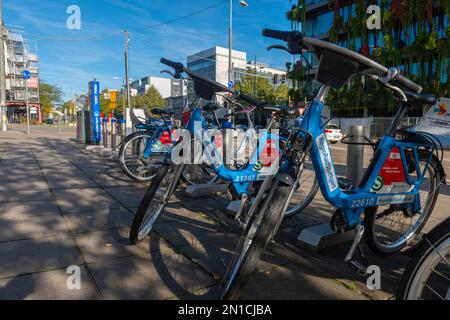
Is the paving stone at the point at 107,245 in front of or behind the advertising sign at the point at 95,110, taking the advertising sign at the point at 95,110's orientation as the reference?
in front

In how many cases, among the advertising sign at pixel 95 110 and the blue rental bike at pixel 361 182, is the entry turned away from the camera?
0

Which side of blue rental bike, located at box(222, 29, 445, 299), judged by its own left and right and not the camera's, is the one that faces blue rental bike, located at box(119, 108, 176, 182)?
right

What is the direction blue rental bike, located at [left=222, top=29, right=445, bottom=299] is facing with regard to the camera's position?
facing the viewer and to the left of the viewer

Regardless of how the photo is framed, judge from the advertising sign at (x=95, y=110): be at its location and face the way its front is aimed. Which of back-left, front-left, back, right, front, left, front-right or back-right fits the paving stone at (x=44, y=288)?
front

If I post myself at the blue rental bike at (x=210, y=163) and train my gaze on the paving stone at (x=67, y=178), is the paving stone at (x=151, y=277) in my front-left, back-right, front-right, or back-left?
back-left

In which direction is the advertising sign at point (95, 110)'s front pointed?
toward the camera
